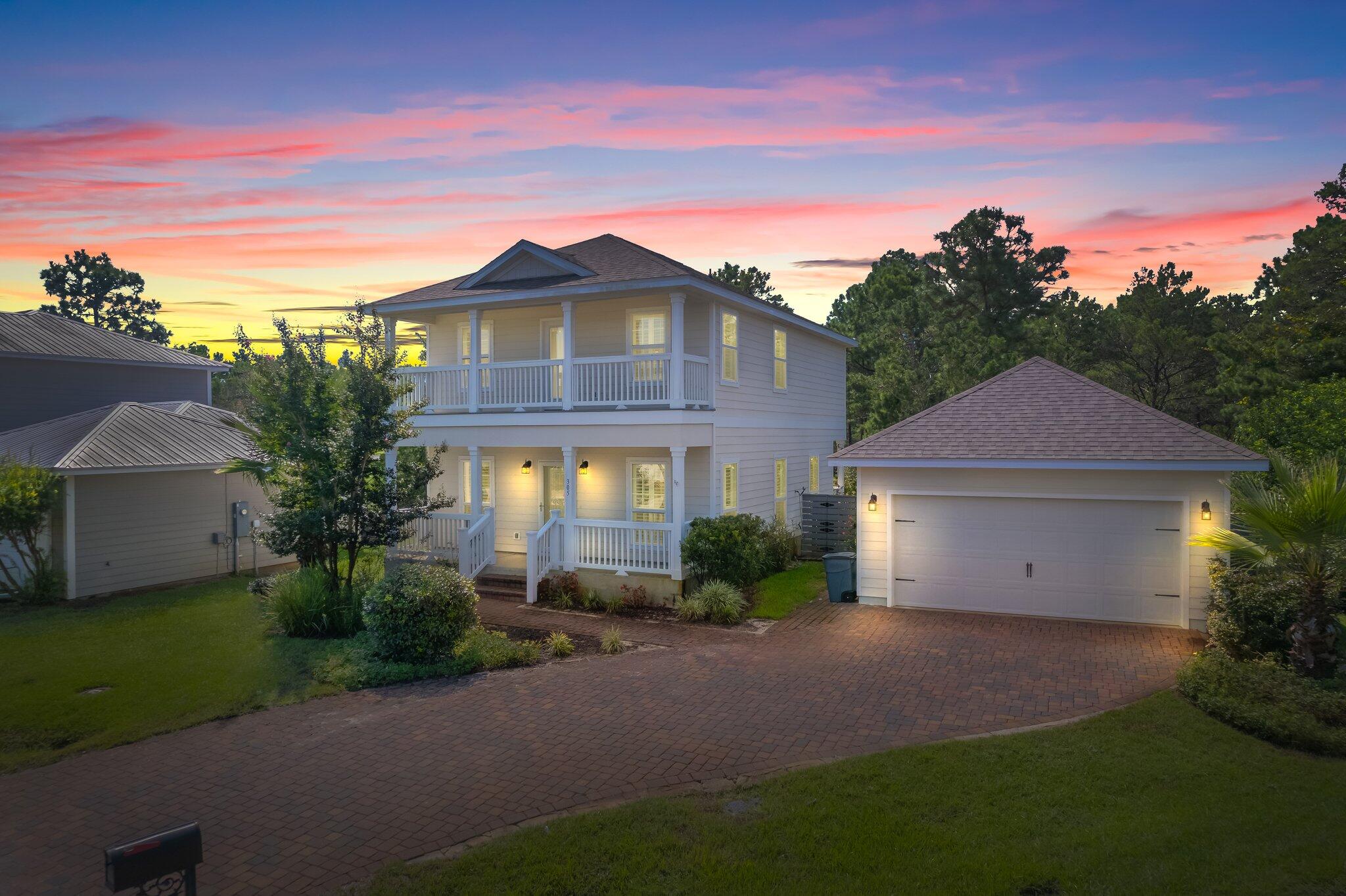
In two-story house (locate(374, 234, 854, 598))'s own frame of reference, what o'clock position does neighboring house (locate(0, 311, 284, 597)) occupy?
The neighboring house is roughly at 2 o'clock from the two-story house.

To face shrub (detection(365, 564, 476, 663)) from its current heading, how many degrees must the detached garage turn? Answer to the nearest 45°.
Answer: approximately 45° to its right

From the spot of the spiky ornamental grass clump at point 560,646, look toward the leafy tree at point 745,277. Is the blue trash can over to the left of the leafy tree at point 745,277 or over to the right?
right

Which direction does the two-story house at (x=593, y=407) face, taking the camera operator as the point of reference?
facing the viewer and to the left of the viewer

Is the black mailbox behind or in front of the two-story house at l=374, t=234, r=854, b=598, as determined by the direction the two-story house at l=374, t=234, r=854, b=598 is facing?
in front

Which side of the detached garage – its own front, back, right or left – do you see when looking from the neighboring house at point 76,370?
right

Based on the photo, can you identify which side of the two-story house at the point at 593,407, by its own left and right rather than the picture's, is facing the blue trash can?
left

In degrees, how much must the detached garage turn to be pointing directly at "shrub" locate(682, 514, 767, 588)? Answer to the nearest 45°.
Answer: approximately 90° to its right

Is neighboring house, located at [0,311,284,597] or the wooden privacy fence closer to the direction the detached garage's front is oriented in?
the neighboring house

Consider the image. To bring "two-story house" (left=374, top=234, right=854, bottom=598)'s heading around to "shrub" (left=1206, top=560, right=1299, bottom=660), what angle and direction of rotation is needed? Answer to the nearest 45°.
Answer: approximately 90° to its left

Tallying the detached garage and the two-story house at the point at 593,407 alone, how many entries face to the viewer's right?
0

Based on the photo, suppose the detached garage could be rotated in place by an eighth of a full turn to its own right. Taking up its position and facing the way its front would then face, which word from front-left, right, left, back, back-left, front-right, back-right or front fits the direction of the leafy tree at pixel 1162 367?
back-right

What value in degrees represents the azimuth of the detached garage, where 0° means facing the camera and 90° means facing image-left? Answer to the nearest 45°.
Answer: approximately 0°

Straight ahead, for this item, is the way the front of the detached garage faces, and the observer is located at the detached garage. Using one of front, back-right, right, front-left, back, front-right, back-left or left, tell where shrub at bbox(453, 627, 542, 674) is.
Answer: front-right
